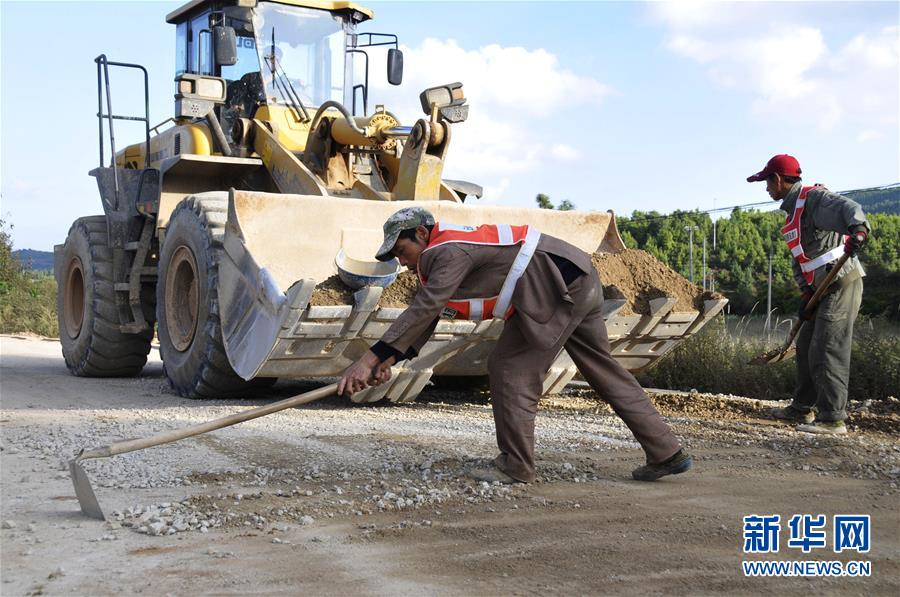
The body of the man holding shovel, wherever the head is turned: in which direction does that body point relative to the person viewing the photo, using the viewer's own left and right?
facing to the left of the viewer

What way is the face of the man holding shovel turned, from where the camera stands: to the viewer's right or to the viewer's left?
to the viewer's left

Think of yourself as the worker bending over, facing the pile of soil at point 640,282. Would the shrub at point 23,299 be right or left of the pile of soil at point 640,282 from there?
left

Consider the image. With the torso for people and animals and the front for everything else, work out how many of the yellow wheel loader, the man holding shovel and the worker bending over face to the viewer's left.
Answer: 2

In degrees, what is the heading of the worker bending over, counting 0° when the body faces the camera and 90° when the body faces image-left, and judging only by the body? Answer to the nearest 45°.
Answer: approximately 90°

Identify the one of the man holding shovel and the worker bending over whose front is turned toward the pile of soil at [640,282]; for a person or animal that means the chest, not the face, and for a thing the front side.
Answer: the man holding shovel

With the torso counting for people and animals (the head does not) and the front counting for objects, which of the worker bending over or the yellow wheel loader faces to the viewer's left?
the worker bending over

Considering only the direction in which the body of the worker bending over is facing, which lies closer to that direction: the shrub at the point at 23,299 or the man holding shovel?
the shrub

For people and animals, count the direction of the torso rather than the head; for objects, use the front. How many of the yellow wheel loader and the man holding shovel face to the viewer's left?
1

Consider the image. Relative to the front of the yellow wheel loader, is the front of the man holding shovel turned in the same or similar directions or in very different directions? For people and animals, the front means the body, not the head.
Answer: very different directions

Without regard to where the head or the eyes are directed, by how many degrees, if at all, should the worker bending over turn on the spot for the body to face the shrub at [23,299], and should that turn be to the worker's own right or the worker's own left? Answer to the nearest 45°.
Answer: approximately 45° to the worker's own right

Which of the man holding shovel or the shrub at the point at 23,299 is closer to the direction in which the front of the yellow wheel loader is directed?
the man holding shovel

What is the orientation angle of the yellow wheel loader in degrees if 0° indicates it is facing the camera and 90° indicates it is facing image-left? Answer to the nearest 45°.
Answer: approximately 315°

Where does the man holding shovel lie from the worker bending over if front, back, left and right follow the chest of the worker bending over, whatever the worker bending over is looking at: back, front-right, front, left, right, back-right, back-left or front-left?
back-right
